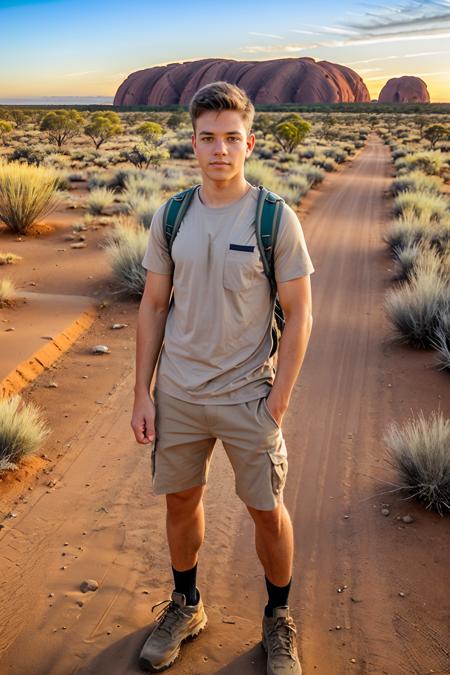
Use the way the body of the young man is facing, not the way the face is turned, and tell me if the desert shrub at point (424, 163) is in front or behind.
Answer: behind

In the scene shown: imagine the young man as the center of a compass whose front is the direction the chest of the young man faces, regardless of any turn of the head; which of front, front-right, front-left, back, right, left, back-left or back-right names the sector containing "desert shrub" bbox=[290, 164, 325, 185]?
back

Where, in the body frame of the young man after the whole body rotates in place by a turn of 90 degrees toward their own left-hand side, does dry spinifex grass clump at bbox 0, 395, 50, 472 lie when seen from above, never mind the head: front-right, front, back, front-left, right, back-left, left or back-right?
back-left

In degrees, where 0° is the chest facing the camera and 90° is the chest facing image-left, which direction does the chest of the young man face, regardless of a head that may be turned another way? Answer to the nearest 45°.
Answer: approximately 0°

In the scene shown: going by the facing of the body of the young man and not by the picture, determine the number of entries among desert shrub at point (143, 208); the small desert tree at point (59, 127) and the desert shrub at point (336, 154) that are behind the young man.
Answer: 3

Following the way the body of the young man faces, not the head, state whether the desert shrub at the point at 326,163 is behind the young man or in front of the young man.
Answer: behind

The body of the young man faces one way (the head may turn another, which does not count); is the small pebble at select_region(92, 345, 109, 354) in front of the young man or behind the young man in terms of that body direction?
behind

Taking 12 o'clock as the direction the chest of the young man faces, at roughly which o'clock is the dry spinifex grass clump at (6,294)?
The dry spinifex grass clump is roughly at 5 o'clock from the young man.

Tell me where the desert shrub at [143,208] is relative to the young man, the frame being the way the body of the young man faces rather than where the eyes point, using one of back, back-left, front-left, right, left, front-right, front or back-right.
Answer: back

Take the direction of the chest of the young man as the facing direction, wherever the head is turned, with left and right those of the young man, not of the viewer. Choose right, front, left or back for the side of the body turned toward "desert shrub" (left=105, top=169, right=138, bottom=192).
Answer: back
